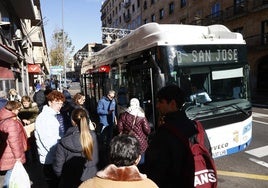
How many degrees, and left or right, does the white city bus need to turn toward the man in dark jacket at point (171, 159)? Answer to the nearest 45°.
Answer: approximately 45° to its right

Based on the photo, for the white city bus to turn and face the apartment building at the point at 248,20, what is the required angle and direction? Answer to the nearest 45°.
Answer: approximately 135° to its left

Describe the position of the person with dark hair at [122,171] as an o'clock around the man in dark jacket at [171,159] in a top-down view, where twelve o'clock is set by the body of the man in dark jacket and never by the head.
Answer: The person with dark hair is roughly at 10 o'clock from the man in dark jacket.

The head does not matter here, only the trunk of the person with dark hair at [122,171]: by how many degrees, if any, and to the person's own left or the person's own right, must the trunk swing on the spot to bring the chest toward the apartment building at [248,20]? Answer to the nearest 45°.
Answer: approximately 45° to the person's own right

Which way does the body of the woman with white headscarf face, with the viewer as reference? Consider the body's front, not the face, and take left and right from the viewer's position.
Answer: facing away from the viewer

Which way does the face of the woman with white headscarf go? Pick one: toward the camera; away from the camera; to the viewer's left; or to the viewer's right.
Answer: away from the camera

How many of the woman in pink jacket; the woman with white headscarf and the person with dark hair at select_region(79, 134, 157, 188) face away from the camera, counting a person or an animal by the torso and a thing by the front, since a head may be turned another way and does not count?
2

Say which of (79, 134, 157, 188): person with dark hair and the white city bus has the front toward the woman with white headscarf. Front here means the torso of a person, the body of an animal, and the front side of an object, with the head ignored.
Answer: the person with dark hair

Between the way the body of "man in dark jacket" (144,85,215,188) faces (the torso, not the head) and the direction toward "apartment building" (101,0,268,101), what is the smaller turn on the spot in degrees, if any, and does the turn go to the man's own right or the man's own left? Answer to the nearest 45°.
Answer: approximately 90° to the man's own right

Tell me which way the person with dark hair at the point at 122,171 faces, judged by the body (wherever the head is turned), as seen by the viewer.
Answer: away from the camera

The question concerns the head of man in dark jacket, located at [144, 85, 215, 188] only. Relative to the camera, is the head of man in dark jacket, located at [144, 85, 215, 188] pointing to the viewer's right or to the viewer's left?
to the viewer's left

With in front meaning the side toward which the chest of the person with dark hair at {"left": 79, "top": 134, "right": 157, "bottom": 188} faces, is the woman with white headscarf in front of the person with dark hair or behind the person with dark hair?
in front

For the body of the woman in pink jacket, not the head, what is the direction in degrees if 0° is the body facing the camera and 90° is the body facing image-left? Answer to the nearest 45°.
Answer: approximately 270°

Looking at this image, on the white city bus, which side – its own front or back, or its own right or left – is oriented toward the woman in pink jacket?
right

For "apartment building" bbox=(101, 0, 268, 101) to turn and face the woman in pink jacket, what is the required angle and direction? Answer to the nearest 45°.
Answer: approximately 45° to its left

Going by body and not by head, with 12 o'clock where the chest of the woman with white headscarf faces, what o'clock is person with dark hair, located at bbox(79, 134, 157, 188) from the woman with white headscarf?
The person with dark hair is roughly at 6 o'clock from the woman with white headscarf.
